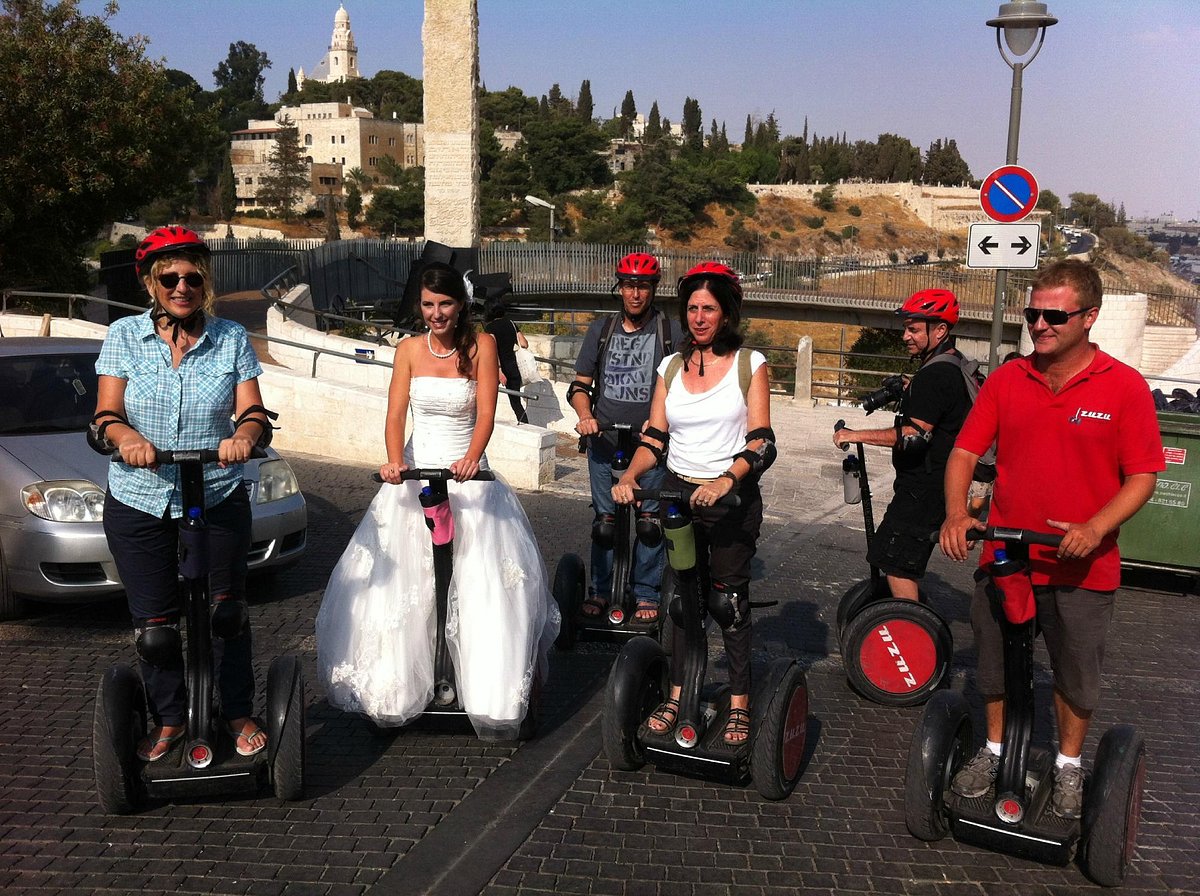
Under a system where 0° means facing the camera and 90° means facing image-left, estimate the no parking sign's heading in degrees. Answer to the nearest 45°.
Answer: approximately 0°

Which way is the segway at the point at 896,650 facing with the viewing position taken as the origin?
facing to the left of the viewer

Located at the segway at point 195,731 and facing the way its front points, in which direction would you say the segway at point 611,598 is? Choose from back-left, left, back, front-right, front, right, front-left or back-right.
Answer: back-left

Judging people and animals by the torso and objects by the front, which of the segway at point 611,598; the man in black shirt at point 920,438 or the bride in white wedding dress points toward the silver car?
the man in black shirt

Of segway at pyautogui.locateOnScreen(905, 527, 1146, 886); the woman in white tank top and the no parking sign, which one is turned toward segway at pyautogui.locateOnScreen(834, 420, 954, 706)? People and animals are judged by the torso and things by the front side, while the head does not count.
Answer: the no parking sign

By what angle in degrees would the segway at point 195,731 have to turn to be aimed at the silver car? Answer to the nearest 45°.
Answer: approximately 180°

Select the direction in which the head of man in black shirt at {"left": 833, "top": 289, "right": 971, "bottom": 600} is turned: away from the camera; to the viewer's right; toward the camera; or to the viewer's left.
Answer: to the viewer's left

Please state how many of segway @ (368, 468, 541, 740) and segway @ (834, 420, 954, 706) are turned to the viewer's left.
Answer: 1

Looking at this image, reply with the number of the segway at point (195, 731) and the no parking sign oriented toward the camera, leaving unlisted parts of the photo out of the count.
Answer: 2

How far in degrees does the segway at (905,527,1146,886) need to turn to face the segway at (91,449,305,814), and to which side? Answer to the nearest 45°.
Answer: approximately 45° to its right

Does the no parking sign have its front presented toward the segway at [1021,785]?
yes

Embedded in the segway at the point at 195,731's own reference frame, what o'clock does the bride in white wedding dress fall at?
The bride in white wedding dress is roughly at 8 o'clock from the segway.

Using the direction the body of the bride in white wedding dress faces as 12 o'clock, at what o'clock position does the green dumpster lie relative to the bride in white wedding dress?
The green dumpster is roughly at 8 o'clock from the bride in white wedding dress.
